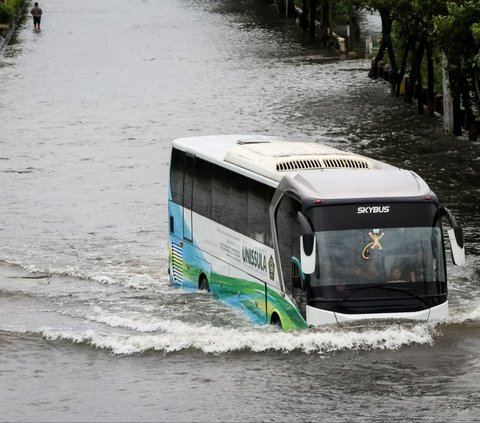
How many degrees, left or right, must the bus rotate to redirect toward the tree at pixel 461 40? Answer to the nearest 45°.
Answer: approximately 135° to its left

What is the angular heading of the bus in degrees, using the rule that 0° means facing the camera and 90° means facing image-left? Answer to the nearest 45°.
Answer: approximately 315°
